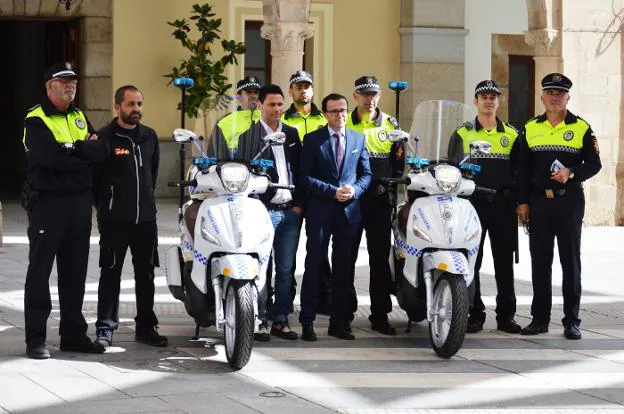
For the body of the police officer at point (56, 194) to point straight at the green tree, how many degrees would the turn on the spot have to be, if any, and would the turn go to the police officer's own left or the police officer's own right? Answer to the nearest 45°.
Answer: approximately 135° to the police officer's own left

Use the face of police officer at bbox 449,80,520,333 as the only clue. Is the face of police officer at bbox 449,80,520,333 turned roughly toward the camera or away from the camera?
toward the camera

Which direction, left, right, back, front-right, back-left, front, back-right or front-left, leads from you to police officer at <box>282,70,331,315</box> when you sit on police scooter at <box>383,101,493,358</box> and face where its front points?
back

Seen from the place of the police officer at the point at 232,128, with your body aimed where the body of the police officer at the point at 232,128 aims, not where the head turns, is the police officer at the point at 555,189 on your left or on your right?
on your left

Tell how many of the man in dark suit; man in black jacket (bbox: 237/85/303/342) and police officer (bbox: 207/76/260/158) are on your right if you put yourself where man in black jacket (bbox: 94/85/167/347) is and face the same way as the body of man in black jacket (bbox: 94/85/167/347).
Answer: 0

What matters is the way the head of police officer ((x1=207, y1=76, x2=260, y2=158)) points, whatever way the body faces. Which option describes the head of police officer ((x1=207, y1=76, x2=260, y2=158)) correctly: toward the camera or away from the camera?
toward the camera

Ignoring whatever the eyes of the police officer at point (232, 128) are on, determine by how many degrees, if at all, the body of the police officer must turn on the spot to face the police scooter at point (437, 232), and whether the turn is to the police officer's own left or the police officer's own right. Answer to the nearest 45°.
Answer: approximately 45° to the police officer's own left

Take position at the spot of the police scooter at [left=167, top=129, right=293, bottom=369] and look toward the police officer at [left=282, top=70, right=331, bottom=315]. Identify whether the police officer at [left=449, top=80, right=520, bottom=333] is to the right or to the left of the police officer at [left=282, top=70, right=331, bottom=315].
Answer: right

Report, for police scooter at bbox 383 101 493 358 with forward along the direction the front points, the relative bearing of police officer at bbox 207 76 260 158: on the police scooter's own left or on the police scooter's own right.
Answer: on the police scooter's own right

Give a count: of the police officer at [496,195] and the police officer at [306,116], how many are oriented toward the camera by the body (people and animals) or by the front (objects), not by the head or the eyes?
2

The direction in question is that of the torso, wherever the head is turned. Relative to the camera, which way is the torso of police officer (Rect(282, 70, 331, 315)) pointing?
toward the camera

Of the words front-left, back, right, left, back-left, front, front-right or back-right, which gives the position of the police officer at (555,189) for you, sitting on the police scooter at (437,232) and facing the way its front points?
left

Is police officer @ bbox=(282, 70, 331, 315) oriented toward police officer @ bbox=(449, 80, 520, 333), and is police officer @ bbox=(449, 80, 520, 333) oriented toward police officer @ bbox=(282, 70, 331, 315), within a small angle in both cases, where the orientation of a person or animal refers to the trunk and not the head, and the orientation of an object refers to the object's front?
no

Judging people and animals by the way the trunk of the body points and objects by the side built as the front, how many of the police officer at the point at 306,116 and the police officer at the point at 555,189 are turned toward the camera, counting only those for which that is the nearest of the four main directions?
2

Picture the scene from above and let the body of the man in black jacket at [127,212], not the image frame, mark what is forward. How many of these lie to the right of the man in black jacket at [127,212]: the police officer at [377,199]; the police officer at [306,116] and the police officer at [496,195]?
0

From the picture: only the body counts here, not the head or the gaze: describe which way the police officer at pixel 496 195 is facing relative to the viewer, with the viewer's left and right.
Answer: facing the viewer
